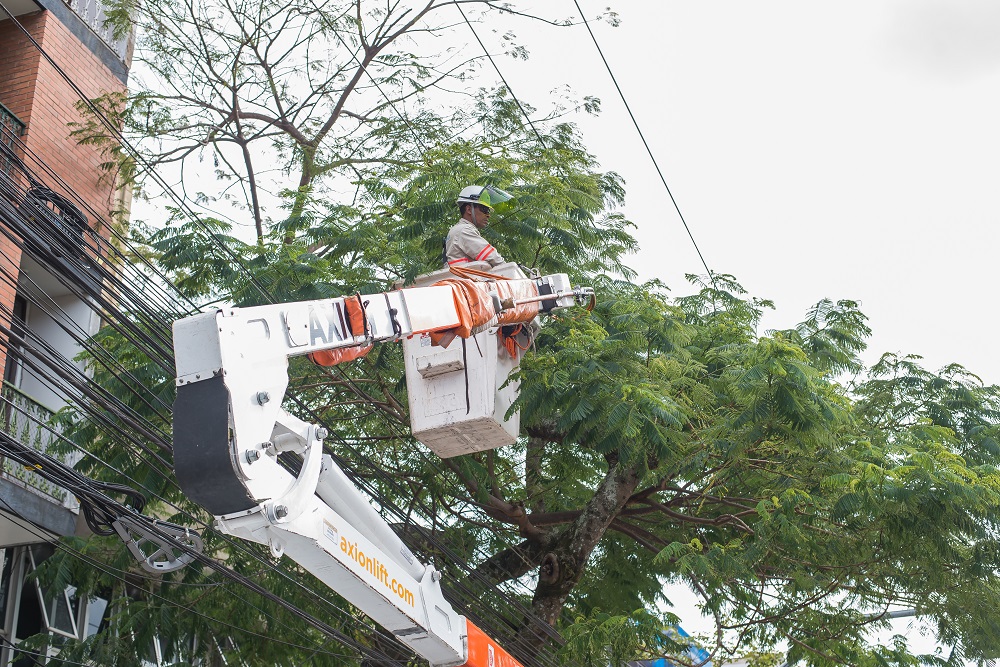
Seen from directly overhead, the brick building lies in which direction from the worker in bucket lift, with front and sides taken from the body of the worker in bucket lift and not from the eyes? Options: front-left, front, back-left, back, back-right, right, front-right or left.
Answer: back-left

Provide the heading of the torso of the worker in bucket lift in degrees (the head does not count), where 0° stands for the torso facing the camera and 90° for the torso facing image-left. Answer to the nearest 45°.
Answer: approximately 270°

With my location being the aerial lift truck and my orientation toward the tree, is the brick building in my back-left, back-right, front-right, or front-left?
front-left

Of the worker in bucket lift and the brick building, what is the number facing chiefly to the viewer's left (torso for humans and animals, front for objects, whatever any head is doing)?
0

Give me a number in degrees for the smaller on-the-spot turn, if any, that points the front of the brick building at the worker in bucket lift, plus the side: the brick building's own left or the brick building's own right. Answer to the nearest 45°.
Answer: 0° — it already faces them

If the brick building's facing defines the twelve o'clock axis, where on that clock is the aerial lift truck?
The aerial lift truck is roughly at 1 o'clock from the brick building.

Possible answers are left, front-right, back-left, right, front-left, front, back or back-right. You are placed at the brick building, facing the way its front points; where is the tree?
front
